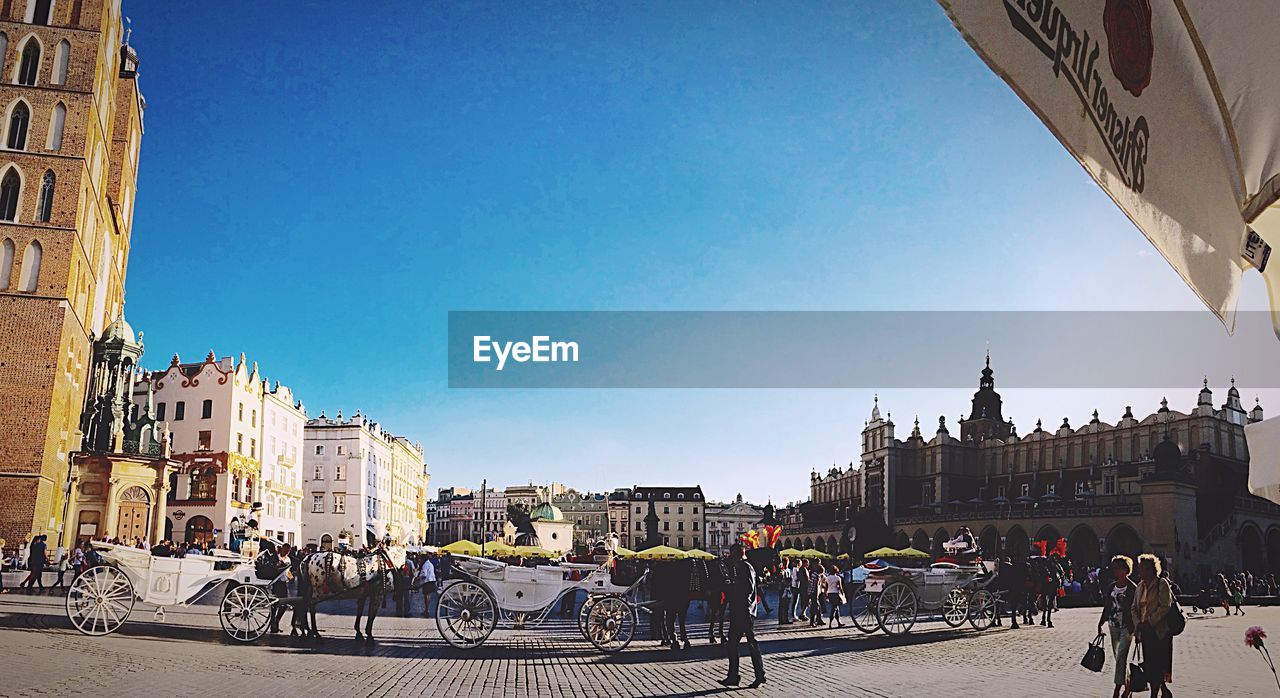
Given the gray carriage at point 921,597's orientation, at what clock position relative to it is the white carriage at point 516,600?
the white carriage at point 516,600 is roughly at 6 o'clock from the gray carriage at point 921,597.

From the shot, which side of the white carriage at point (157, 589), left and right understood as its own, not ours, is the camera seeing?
right

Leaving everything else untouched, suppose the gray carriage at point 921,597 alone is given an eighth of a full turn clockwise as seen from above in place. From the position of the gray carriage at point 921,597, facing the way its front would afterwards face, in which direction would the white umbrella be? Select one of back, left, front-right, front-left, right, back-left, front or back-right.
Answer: right

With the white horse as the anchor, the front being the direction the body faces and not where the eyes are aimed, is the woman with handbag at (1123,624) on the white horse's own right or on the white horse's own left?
on the white horse's own right

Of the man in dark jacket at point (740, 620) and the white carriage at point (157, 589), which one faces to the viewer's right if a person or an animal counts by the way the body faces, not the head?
the white carriage

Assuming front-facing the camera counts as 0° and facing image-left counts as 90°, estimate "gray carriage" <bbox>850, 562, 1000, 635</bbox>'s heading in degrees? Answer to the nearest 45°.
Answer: approximately 225°

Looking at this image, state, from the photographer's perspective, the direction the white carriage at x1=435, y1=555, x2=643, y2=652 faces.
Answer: facing to the right of the viewer

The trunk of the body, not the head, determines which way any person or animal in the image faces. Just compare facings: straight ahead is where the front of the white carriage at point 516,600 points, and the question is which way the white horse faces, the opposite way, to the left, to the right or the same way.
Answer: the same way

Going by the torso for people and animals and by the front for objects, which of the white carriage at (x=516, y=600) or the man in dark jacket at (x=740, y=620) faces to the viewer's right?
the white carriage

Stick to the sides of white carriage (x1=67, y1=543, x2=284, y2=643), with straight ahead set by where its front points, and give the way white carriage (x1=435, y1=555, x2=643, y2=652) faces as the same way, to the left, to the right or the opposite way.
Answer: the same way

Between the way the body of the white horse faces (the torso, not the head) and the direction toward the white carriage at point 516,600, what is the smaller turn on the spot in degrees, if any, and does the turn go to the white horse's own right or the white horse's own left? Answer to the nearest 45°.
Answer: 0° — it already faces it

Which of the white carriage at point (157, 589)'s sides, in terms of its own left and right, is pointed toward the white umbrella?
right

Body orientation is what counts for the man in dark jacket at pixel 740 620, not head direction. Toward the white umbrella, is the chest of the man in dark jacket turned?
no
